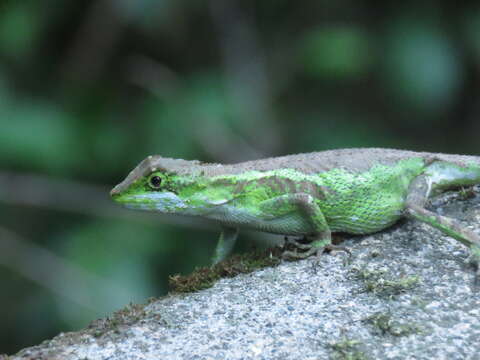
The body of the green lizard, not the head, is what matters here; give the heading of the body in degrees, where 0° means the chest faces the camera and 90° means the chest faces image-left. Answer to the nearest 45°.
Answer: approximately 90°

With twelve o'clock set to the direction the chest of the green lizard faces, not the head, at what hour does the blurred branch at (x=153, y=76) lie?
The blurred branch is roughly at 2 o'clock from the green lizard.

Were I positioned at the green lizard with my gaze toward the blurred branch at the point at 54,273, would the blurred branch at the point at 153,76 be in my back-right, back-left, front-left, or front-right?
front-right

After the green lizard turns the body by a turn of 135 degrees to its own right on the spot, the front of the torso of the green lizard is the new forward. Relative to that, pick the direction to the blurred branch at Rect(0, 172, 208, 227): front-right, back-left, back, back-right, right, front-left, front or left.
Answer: left

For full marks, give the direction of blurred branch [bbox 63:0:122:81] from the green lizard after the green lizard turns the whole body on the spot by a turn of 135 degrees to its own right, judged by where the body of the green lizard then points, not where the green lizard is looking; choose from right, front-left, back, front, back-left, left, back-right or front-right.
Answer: left

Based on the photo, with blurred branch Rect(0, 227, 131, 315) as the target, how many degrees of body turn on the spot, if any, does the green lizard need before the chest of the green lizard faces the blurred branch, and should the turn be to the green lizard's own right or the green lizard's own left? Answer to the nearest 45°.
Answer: approximately 45° to the green lizard's own right
